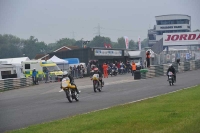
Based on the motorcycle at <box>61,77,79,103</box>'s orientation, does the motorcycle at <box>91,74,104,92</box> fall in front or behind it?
behind

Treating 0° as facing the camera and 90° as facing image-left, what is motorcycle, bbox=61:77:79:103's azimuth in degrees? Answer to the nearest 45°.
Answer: approximately 45°

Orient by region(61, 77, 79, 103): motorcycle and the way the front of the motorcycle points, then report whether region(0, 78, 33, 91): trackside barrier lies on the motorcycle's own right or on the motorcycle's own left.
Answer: on the motorcycle's own right

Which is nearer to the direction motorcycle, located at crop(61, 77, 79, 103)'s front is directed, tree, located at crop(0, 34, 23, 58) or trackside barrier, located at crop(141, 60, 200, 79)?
the tree

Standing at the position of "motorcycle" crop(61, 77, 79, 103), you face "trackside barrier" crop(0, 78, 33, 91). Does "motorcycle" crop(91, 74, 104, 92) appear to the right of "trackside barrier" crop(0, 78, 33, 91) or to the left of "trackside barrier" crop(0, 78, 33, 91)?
right

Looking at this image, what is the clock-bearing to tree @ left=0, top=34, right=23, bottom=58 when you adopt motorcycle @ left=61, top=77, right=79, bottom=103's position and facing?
The tree is roughly at 3 o'clock from the motorcycle.

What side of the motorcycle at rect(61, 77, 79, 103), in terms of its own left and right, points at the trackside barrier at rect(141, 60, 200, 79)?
back

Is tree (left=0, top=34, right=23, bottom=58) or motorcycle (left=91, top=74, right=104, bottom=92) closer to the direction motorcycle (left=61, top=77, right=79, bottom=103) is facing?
the tree
